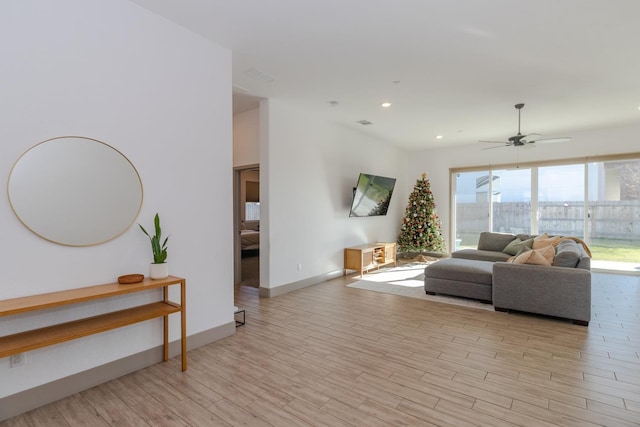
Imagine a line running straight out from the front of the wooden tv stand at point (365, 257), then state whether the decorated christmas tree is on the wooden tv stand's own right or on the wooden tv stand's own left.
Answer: on the wooden tv stand's own left

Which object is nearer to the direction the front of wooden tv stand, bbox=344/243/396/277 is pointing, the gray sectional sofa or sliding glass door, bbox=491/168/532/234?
the gray sectional sofa

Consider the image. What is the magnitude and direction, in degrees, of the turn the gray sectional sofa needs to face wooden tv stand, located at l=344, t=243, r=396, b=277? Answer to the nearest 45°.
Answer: approximately 45° to its right

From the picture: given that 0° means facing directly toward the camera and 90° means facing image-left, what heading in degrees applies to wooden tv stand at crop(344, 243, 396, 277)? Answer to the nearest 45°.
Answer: approximately 315°

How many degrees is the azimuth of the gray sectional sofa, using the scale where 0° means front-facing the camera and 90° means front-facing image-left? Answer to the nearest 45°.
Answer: approximately 90°

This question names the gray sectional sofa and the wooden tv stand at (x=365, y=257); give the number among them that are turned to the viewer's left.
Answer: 1

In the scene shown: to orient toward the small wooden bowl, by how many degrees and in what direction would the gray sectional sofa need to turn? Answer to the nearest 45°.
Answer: approximately 45° to its left

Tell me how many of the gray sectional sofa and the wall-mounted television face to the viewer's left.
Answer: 1

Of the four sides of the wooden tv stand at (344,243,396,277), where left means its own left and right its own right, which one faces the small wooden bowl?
right

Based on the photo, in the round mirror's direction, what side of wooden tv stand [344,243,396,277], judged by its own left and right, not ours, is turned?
right

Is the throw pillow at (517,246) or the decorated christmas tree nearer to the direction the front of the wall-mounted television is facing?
the throw pillow
